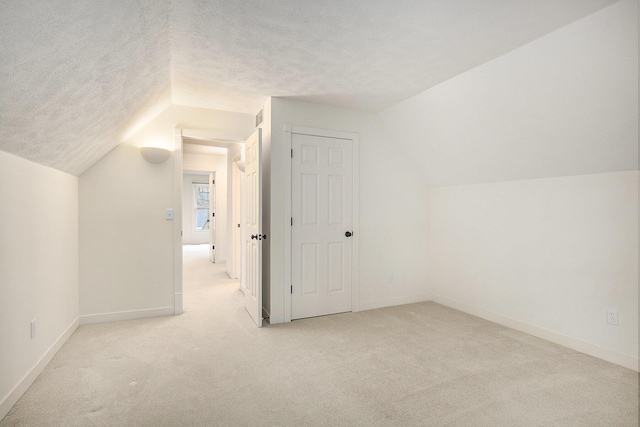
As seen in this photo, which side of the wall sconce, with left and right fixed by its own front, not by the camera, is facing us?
front

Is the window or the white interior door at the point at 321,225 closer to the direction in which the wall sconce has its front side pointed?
the white interior door

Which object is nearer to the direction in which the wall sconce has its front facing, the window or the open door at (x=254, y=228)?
the open door

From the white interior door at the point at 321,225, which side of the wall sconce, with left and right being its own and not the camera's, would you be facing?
left

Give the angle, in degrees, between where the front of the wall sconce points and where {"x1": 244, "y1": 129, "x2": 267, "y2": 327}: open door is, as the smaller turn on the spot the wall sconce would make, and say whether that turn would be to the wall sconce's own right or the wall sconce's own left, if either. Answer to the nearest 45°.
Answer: approximately 45° to the wall sconce's own left

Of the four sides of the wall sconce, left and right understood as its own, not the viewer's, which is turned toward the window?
back
